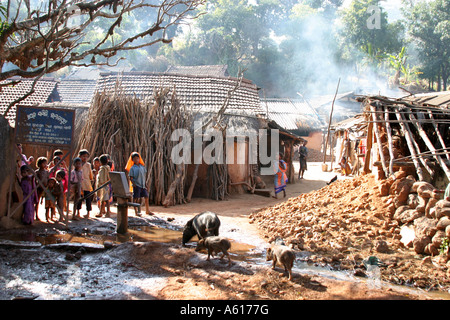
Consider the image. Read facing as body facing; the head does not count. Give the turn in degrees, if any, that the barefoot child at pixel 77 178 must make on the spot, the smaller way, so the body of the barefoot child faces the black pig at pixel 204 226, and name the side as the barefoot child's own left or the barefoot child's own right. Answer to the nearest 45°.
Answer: approximately 45° to the barefoot child's own left

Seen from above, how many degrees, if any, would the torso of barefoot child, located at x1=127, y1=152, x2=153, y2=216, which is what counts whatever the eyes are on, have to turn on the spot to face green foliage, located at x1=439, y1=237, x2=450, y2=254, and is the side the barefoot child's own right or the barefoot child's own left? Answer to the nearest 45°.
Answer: approximately 45° to the barefoot child's own left

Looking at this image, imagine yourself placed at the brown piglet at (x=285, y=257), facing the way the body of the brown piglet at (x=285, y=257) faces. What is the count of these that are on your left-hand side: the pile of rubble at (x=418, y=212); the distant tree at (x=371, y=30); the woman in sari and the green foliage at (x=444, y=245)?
0

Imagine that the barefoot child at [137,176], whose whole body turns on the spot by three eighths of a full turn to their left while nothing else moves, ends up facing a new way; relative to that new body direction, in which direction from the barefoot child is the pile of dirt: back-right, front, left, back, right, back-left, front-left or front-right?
right

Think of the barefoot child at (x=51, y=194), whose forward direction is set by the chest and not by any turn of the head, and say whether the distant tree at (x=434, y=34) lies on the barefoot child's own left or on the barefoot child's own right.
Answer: on the barefoot child's own left

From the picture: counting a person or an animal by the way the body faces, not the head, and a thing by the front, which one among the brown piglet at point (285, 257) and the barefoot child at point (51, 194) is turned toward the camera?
the barefoot child

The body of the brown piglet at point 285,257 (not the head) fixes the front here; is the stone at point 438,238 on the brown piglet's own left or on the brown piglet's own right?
on the brown piglet's own right

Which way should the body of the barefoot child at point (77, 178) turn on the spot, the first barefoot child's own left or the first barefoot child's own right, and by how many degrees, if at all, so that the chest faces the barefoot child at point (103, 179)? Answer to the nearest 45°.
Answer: approximately 135° to the first barefoot child's own left

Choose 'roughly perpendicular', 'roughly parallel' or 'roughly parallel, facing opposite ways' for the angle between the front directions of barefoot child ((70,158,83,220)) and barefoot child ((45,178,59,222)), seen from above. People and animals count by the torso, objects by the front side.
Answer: roughly parallel

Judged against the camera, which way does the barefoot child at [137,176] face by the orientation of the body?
toward the camera

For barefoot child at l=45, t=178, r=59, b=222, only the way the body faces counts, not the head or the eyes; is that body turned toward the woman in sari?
no

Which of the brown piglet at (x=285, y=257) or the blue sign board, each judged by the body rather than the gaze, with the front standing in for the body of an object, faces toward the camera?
the blue sign board

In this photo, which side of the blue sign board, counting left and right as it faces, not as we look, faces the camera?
front

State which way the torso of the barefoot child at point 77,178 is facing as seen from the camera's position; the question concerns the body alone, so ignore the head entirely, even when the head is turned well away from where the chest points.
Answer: toward the camera
